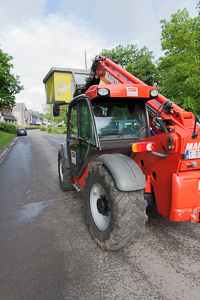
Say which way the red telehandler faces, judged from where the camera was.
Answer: facing away from the viewer and to the left of the viewer

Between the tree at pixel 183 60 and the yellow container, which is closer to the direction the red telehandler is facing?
the yellow container

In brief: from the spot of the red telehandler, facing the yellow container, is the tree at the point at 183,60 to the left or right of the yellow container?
right

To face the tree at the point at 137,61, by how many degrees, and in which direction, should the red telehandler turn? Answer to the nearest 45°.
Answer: approximately 45° to its right

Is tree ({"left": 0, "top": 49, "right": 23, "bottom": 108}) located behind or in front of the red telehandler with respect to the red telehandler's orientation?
in front

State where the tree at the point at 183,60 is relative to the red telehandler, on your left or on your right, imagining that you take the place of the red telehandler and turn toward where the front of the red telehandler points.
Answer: on your right
